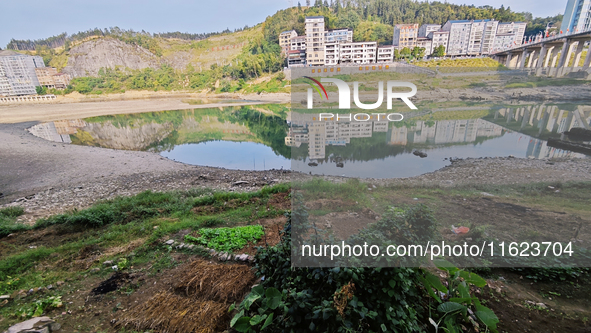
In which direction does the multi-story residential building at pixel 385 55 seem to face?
toward the camera

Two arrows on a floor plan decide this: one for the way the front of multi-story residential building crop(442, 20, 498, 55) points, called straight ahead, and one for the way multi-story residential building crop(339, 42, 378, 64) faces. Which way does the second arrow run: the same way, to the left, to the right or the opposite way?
the same way

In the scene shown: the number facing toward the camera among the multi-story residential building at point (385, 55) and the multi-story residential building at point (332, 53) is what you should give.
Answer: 2

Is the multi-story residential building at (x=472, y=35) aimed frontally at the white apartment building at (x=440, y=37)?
no

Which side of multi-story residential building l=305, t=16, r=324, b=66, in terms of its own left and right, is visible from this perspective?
front

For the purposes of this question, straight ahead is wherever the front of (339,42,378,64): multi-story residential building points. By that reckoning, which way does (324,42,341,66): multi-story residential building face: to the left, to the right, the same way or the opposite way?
the same way

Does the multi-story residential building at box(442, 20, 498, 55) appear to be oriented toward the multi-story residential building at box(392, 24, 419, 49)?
no

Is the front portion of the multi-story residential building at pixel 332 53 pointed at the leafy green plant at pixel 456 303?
yes

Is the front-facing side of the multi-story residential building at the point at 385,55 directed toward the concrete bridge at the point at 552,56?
no

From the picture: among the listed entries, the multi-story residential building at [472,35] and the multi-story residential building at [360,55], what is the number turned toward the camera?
2

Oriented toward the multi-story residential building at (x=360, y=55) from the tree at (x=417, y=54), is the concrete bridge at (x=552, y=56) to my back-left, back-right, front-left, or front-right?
back-left

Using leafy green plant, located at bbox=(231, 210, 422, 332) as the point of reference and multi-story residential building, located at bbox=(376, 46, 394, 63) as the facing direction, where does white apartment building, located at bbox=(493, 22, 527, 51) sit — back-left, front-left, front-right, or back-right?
front-right

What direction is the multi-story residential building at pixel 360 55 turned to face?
toward the camera

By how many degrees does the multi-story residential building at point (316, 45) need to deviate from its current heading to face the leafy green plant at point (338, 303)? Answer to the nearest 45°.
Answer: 0° — it already faces it

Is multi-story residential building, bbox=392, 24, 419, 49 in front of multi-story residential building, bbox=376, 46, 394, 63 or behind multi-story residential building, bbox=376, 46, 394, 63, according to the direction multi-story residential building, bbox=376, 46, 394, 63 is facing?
behind

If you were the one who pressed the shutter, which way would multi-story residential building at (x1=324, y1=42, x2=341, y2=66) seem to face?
facing the viewer

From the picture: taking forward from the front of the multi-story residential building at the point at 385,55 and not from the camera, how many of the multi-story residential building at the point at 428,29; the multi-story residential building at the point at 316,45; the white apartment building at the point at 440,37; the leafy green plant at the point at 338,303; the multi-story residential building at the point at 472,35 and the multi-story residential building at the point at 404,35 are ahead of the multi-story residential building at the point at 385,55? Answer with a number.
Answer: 1

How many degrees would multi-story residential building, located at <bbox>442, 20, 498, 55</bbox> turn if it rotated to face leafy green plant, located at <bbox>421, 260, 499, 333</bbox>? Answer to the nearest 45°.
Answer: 0° — it already faces it
